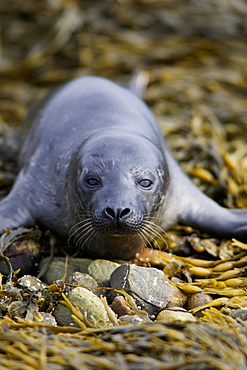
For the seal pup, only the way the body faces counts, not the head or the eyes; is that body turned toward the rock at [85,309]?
yes

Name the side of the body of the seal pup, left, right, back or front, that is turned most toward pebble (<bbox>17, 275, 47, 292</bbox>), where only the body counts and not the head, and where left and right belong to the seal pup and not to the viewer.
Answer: front

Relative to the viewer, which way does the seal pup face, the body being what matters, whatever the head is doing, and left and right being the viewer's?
facing the viewer

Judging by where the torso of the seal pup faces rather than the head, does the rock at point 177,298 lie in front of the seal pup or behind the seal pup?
in front

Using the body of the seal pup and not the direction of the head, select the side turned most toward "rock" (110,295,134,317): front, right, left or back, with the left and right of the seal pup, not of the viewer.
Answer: front

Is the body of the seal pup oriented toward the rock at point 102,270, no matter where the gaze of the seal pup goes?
yes

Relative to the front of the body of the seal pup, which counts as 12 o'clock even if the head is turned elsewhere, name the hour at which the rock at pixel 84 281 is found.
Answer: The rock is roughly at 12 o'clock from the seal pup.
